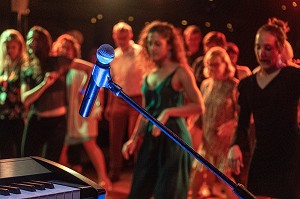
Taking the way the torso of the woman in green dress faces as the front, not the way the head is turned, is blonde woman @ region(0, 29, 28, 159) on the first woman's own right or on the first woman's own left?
on the first woman's own right

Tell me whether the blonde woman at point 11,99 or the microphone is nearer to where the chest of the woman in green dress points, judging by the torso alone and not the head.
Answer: the microphone

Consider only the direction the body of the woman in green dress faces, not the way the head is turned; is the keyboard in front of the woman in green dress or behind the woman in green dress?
in front

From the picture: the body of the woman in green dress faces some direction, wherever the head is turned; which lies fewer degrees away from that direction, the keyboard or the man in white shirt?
the keyboard

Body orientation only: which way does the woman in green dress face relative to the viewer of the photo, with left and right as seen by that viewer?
facing the viewer and to the left of the viewer

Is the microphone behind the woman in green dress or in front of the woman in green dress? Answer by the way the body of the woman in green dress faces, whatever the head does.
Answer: in front

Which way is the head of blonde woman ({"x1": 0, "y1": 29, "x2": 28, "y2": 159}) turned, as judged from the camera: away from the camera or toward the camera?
toward the camera

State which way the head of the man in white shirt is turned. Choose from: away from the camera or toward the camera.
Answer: toward the camera

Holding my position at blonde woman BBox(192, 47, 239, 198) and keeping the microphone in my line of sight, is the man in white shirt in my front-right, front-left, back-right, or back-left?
back-right

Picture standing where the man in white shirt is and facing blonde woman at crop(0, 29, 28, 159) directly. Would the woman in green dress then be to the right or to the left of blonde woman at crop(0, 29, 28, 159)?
left

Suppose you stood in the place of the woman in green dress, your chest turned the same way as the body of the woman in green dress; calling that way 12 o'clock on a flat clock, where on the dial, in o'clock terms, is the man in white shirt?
The man in white shirt is roughly at 4 o'clock from the woman in green dress.

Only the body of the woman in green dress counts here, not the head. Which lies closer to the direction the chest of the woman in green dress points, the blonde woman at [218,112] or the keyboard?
the keyboard

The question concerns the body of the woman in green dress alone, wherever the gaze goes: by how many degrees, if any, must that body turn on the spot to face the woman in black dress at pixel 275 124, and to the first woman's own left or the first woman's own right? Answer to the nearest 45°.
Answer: approximately 90° to the first woman's own left

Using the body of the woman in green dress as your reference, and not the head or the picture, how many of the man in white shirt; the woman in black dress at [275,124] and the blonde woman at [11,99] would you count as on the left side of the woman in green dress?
1

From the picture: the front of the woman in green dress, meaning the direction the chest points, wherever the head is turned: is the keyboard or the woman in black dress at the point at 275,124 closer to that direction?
the keyboard

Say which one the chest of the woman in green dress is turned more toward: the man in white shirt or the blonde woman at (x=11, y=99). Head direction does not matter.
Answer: the blonde woman
